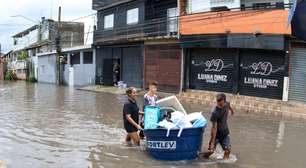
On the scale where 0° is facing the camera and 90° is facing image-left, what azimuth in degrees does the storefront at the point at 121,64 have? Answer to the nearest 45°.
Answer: approximately 0°

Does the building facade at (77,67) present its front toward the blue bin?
yes

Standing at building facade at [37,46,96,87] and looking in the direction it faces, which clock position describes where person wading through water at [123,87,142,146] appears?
The person wading through water is roughly at 12 o'clock from the building facade.

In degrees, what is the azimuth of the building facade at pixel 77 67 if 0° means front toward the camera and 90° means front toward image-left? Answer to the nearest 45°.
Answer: approximately 0°

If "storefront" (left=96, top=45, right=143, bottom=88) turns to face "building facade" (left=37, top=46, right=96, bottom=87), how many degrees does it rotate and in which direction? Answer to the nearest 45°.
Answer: approximately 135° to its right

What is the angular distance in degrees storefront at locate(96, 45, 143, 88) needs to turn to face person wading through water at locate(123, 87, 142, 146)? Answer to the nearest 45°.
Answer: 0° — it already faces them
